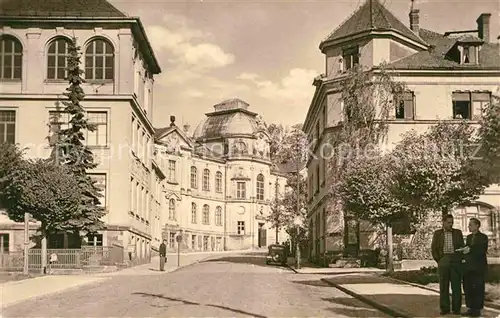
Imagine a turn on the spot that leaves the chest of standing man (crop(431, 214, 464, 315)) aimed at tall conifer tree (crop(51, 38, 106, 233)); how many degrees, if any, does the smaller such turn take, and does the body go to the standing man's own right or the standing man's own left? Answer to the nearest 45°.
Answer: approximately 135° to the standing man's own right

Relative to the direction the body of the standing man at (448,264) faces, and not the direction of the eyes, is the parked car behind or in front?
behind

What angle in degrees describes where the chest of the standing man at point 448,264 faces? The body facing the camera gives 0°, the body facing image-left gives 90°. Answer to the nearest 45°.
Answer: approximately 0°

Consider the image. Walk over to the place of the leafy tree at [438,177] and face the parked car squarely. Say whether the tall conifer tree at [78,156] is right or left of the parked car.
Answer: left

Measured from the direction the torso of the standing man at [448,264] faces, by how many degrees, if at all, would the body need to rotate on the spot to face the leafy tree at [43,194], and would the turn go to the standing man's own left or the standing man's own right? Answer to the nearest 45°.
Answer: approximately 135° to the standing man's own right

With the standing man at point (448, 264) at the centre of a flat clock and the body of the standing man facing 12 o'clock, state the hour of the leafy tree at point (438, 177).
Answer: The leafy tree is roughly at 6 o'clock from the standing man.
